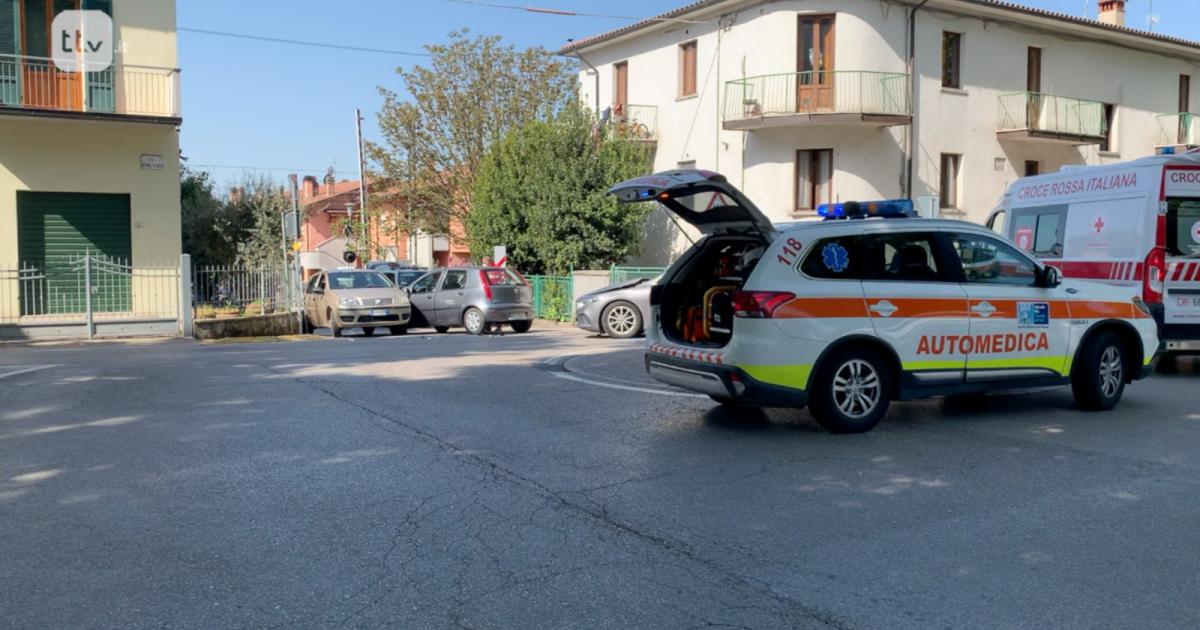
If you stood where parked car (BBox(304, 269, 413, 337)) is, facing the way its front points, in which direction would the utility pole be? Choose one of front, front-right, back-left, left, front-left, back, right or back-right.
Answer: back-left

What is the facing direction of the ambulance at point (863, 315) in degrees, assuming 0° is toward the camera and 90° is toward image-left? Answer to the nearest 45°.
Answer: approximately 225°

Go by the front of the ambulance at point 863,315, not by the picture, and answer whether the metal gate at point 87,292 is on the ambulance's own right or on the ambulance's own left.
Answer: on the ambulance's own left

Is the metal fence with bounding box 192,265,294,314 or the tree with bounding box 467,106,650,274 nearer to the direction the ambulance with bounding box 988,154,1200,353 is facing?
the tree

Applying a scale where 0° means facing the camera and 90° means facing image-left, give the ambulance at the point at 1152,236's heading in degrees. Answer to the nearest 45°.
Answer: approximately 135°

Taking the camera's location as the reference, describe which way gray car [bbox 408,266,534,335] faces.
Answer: facing away from the viewer and to the left of the viewer
